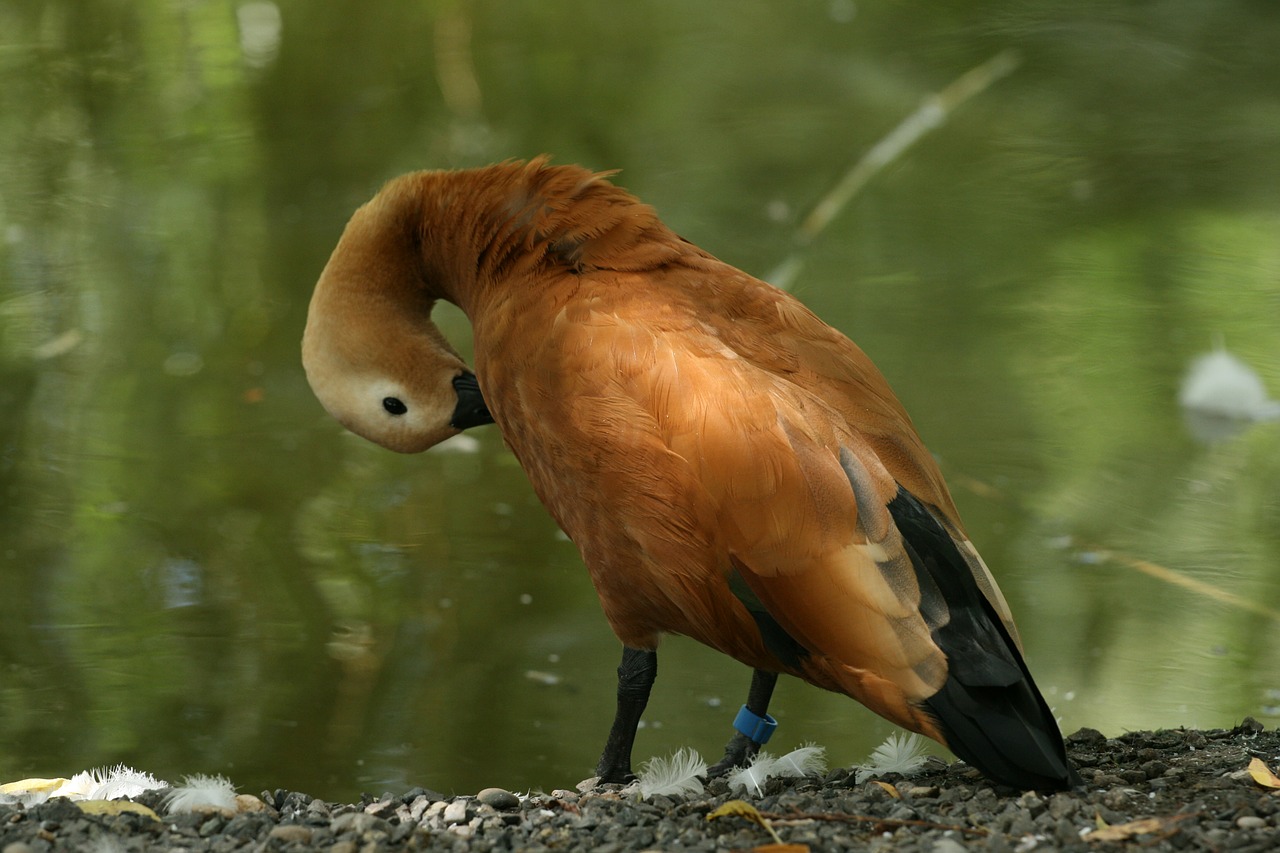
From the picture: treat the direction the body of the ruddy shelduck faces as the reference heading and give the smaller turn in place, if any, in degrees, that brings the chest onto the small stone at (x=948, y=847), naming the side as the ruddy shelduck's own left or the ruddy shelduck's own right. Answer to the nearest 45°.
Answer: approximately 135° to the ruddy shelduck's own left

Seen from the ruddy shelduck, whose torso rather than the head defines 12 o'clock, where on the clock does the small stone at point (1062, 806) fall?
The small stone is roughly at 7 o'clock from the ruddy shelduck.

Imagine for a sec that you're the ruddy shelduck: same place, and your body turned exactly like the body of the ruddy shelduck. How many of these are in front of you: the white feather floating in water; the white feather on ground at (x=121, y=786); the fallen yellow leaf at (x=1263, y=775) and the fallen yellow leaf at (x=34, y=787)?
2

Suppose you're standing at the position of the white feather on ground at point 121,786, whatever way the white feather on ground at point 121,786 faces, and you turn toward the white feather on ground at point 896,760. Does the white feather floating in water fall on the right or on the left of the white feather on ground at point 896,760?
left

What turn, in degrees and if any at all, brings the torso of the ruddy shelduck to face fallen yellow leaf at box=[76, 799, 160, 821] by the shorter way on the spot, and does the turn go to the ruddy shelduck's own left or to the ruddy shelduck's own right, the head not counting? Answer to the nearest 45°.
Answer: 0° — it already faces it

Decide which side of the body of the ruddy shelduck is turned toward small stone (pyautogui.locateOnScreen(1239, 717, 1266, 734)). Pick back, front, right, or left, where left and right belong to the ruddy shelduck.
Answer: back

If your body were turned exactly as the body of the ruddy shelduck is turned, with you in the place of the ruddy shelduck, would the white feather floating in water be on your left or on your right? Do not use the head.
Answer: on your right

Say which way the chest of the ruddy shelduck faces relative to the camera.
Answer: to the viewer's left
